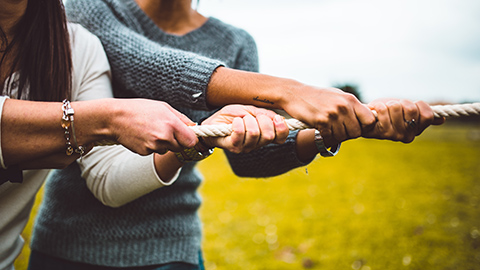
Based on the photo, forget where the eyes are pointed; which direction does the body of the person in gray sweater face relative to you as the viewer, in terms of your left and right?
facing the viewer and to the right of the viewer
